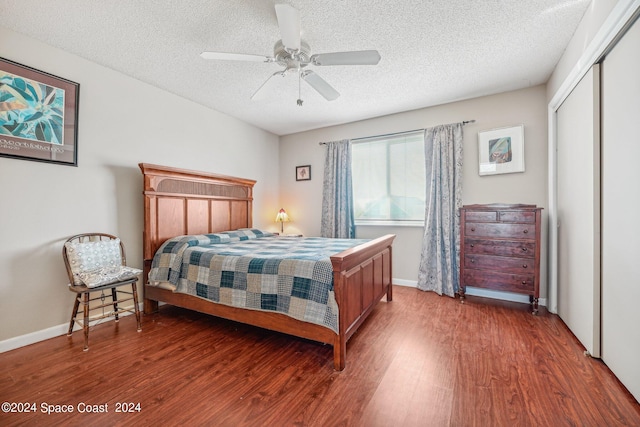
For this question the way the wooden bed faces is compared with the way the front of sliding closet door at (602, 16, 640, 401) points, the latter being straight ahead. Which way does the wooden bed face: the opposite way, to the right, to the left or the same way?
the opposite way

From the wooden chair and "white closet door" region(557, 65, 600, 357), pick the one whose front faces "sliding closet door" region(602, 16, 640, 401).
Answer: the wooden chair

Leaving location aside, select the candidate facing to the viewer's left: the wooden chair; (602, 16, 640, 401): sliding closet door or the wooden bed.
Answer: the sliding closet door

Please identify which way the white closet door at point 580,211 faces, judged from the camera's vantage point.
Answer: facing to the left of the viewer

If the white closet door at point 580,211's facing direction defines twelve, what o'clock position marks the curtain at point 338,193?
The curtain is roughly at 12 o'clock from the white closet door.

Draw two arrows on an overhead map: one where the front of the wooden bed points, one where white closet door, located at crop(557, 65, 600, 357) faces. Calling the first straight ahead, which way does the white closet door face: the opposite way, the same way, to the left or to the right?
the opposite way

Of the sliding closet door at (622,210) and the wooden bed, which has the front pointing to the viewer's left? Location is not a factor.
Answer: the sliding closet door

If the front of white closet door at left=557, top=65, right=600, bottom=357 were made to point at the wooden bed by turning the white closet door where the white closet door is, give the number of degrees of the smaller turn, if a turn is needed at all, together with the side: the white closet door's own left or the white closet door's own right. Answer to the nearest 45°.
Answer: approximately 45° to the white closet door's own left

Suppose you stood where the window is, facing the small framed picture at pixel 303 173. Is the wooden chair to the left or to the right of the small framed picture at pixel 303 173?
left

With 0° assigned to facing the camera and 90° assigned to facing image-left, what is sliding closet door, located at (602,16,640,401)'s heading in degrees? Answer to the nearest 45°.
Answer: approximately 90°
